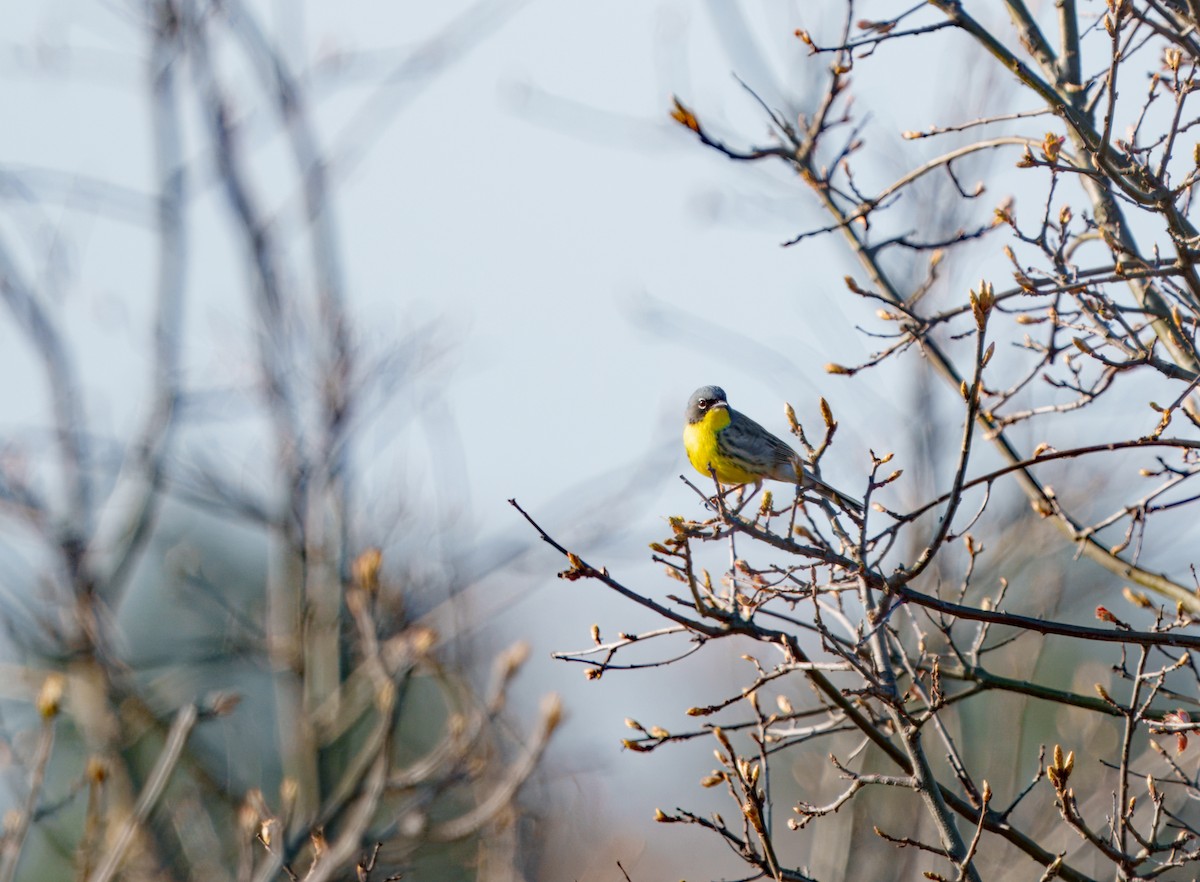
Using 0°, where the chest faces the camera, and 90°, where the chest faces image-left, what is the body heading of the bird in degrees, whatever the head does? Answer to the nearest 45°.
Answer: approximately 45°
